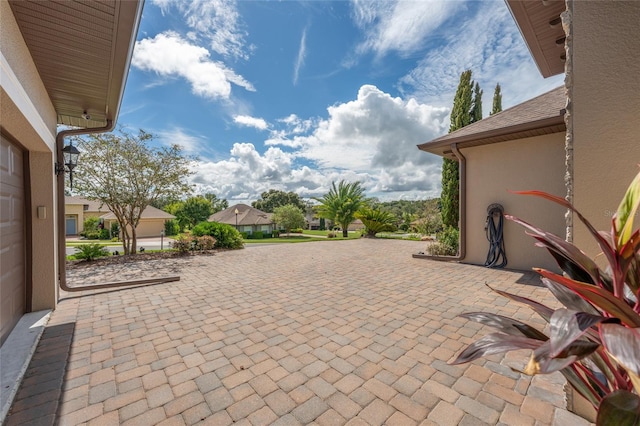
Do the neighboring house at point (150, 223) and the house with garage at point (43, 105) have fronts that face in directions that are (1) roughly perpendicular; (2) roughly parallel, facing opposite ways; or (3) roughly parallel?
roughly perpendicular

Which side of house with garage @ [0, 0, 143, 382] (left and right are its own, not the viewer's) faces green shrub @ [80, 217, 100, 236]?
left

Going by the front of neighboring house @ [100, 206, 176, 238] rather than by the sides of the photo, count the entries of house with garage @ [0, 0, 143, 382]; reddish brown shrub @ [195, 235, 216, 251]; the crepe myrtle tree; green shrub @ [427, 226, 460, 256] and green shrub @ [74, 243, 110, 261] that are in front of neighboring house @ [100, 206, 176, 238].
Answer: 5

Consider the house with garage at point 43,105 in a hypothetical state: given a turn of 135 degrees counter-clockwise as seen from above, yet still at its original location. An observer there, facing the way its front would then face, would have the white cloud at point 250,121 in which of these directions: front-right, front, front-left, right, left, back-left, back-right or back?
right

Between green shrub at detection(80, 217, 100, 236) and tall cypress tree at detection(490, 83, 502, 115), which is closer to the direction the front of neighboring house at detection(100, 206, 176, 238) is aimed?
the tall cypress tree

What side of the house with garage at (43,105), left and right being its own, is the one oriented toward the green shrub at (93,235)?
left

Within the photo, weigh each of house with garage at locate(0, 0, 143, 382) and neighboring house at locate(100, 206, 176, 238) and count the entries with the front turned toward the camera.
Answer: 1

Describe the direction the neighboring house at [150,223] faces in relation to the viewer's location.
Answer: facing the viewer

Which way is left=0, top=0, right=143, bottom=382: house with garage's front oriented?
to the viewer's right

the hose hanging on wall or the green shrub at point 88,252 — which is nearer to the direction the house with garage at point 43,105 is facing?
the hose hanging on wall

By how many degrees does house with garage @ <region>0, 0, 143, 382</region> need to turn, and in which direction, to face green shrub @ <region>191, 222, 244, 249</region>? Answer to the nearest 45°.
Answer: approximately 45° to its left

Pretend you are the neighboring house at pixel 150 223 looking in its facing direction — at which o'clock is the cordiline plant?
The cordiline plant is roughly at 12 o'clock from the neighboring house.
